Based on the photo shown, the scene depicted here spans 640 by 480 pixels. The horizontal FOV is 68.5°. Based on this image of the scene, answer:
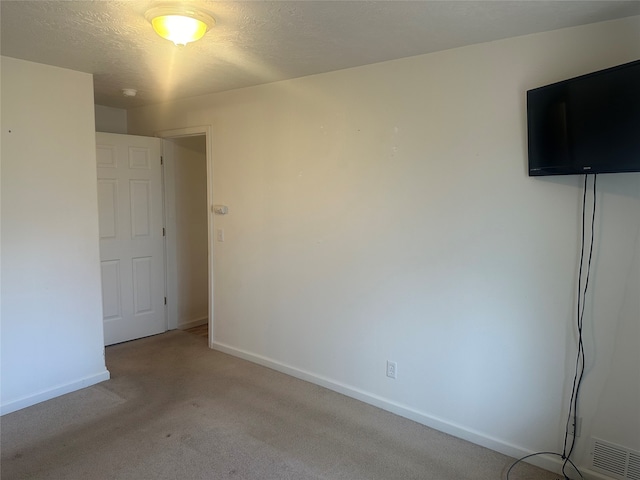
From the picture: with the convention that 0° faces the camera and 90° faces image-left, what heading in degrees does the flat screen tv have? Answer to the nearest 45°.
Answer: approximately 45°

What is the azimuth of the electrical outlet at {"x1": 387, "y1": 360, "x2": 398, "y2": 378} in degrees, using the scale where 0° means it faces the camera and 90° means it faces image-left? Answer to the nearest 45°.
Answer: approximately 45°

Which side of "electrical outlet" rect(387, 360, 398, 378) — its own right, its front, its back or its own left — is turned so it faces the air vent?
left

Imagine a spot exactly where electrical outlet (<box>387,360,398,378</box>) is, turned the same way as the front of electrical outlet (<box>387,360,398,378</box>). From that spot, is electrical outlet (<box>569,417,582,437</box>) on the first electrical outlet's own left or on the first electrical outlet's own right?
on the first electrical outlet's own left

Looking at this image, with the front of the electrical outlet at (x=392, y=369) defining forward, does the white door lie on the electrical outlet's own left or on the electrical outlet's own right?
on the electrical outlet's own right
